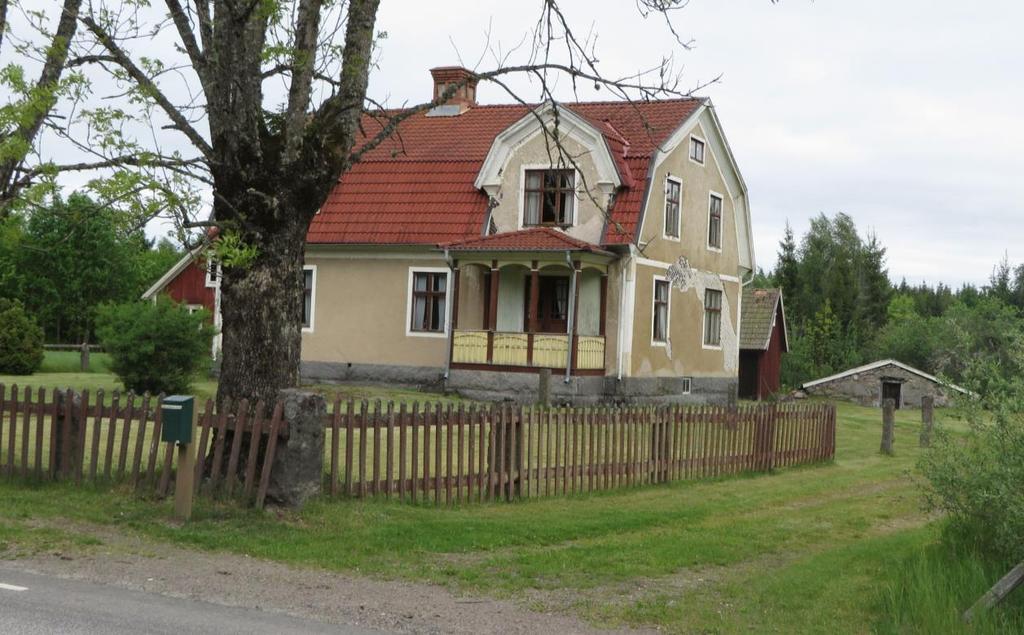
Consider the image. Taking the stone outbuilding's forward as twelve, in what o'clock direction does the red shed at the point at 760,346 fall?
The red shed is roughly at 2 o'clock from the stone outbuilding.

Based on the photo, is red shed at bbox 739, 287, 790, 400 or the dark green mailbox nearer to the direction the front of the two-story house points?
the dark green mailbox

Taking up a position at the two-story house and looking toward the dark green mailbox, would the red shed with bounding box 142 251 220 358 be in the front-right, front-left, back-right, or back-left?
back-right

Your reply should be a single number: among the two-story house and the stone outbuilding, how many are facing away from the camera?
0

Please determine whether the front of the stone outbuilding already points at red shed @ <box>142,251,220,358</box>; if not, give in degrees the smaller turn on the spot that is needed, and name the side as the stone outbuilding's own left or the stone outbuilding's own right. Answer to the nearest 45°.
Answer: approximately 45° to the stone outbuilding's own right

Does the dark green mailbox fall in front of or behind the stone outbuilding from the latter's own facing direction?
in front

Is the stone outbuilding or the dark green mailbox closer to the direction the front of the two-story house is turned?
the dark green mailbox

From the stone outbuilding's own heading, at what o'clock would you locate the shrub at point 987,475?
The shrub is roughly at 12 o'clock from the stone outbuilding.

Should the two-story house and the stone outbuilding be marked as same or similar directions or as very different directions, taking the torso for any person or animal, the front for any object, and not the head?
same or similar directions

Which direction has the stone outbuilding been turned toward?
toward the camera

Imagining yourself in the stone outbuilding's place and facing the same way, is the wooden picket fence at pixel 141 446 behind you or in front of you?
in front

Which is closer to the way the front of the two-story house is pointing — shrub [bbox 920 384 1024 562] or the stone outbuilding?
the shrub

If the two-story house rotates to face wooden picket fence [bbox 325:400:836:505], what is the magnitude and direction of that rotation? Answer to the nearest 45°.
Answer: approximately 45° to its left

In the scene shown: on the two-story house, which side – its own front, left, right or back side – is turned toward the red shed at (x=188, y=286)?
right

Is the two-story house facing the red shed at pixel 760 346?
no

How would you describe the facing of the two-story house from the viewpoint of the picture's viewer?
facing the viewer and to the left of the viewer
